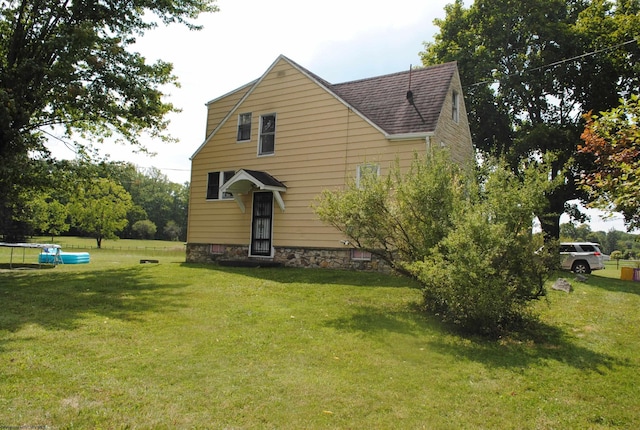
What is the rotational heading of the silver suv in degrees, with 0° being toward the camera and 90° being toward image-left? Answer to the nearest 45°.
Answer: approximately 90°

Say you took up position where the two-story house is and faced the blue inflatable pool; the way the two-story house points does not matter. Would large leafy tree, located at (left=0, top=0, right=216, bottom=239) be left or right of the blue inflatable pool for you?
left
